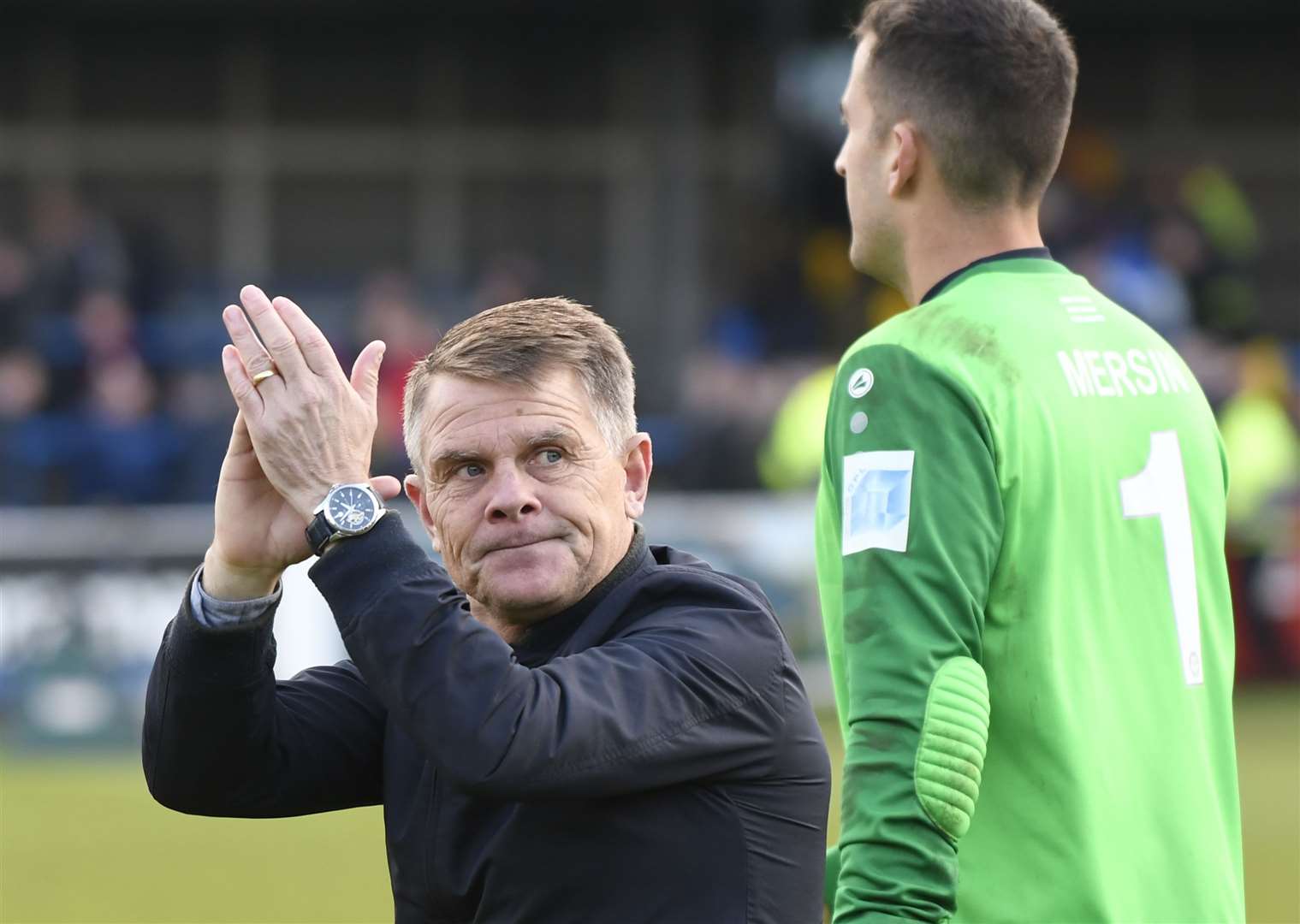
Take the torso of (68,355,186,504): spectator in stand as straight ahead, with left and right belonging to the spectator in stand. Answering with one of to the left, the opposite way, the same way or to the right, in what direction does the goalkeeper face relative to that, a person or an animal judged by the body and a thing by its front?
the opposite way

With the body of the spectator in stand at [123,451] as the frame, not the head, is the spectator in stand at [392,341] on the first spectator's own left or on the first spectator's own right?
on the first spectator's own left

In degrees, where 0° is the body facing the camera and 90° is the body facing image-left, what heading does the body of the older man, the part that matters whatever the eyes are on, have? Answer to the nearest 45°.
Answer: approximately 45°

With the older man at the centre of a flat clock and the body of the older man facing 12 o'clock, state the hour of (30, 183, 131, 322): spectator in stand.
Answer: The spectator in stand is roughly at 4 o'clock from the older man.

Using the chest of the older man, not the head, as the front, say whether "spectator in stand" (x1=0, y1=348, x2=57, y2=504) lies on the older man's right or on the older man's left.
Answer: on the older man's right

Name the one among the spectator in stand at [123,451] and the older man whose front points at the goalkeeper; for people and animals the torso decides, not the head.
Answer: the spectator in stand

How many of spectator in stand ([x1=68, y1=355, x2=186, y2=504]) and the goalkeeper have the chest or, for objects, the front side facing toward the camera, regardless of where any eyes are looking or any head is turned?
1

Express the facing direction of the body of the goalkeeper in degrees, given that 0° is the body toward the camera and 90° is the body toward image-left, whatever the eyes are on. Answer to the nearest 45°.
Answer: approximately 135°

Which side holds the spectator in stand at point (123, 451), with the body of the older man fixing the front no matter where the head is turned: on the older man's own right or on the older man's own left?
on the older man's own right

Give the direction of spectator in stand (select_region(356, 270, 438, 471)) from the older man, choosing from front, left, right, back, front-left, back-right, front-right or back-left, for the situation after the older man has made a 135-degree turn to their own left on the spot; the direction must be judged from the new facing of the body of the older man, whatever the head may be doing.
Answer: left
